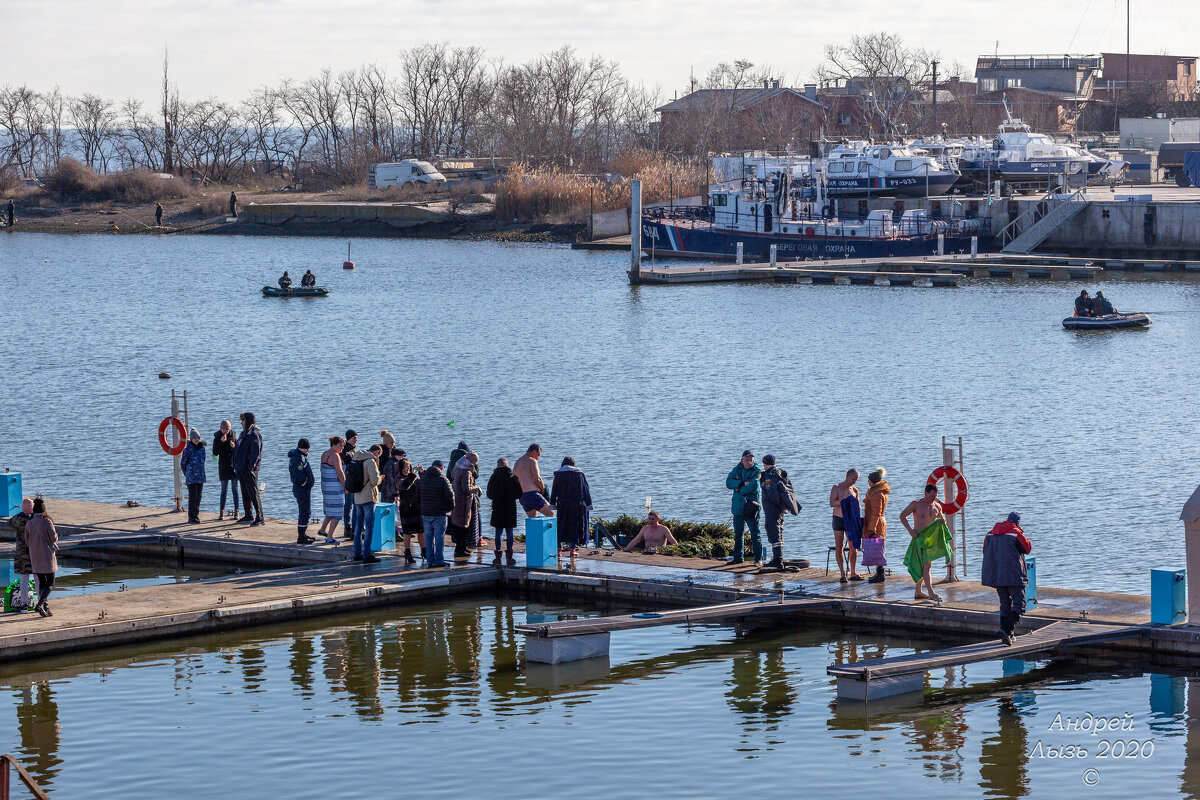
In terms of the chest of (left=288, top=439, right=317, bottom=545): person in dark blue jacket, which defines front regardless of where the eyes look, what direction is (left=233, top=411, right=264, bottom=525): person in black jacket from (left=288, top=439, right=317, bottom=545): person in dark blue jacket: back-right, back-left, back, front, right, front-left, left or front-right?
back-left

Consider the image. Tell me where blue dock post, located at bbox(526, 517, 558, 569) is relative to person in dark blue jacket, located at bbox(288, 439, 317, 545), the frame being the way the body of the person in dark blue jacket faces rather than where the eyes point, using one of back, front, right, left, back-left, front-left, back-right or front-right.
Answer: front-right

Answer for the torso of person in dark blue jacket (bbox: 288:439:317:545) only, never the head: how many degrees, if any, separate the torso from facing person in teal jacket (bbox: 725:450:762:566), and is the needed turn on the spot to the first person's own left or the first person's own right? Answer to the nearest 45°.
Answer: approximately 45° to the first person's own right

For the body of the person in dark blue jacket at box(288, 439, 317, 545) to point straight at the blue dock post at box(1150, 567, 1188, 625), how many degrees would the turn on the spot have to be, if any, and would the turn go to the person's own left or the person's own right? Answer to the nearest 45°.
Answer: approximately 45° to the person's own right

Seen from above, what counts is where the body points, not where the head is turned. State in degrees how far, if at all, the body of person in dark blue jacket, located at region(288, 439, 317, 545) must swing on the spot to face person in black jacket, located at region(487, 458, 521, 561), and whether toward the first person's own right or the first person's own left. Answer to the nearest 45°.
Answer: approximately 45° to the first person's own right

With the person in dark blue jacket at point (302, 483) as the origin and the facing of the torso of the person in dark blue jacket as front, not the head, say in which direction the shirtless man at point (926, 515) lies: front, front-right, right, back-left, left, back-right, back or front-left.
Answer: front-right

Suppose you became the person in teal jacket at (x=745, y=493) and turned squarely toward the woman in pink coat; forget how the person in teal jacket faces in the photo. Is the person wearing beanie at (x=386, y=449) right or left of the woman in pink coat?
right

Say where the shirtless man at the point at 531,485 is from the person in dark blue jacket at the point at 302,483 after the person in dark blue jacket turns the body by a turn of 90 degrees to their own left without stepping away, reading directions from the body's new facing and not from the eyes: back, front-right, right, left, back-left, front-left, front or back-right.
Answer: back-right
